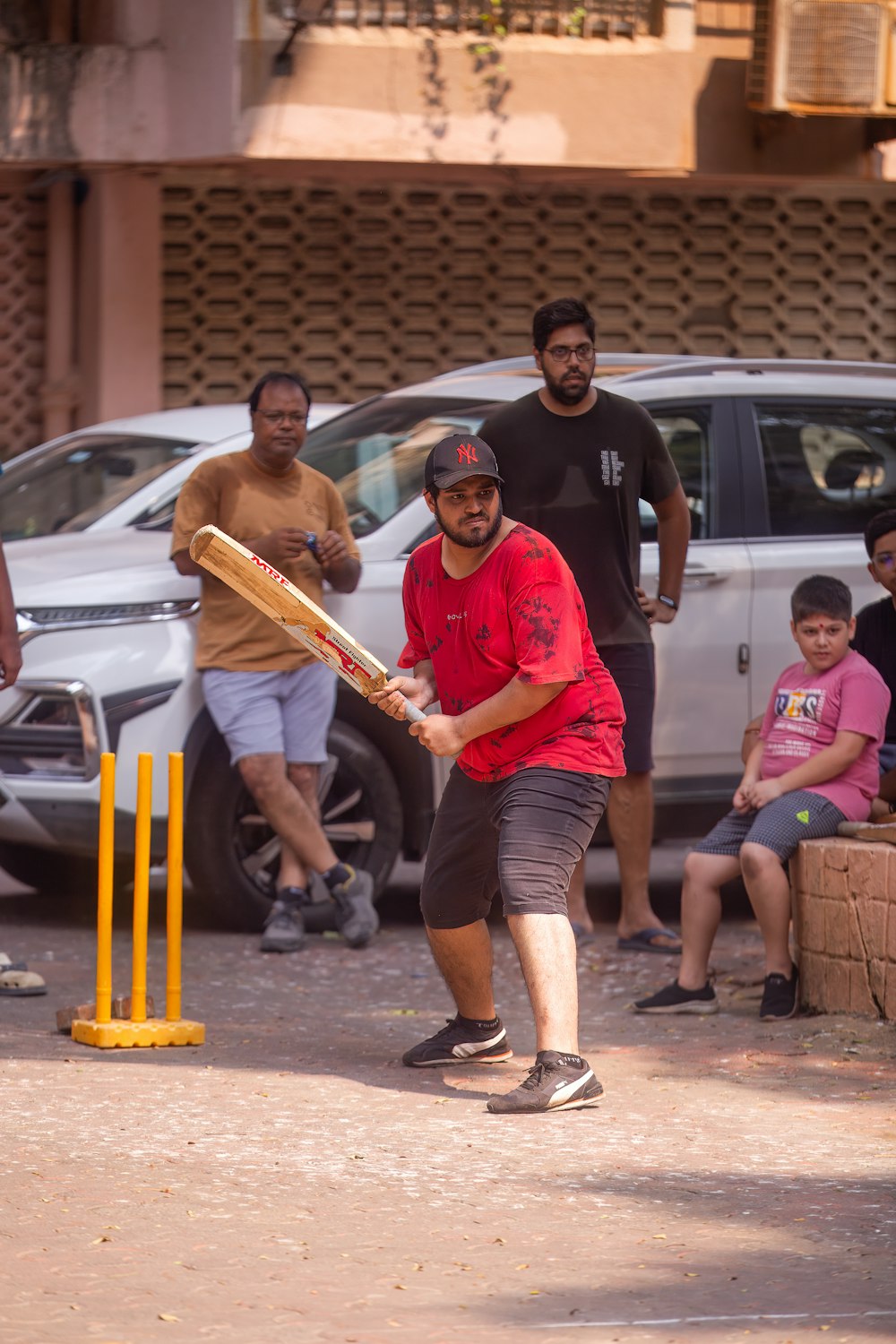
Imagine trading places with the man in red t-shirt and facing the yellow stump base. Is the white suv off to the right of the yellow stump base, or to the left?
right

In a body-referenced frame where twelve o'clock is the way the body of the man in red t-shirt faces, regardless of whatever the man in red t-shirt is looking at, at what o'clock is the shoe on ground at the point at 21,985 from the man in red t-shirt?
The shoe on ground is roughly at 3 o'clock from the man in red t-shirt.

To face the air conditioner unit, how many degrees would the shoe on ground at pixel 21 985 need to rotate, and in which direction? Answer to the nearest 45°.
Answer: approximately 45° to its left

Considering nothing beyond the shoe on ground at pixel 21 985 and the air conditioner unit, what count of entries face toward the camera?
1

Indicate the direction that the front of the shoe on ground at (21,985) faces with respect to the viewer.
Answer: facing to the right of the viewer

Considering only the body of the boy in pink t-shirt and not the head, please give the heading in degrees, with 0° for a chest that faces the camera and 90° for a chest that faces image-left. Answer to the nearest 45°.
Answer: approximately 45°

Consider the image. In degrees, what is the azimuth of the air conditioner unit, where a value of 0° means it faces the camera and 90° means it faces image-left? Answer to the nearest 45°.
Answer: approximately 0°
